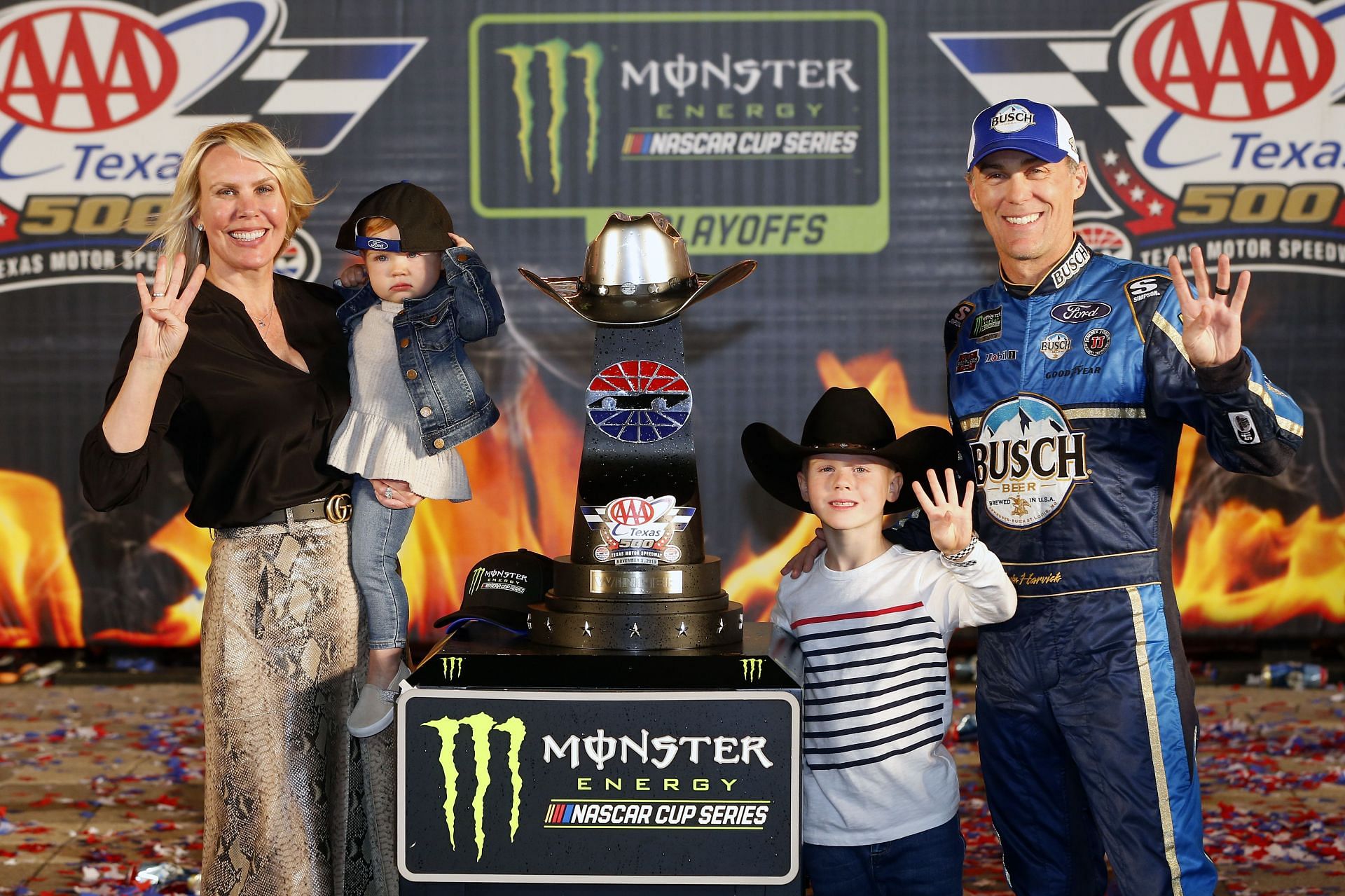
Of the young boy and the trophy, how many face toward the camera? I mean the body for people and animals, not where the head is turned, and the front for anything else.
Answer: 2

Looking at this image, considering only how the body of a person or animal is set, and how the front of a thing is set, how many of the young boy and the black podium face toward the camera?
2

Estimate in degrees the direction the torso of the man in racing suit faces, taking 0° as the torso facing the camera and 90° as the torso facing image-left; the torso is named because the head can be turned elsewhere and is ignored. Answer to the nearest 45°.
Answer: approximately 45°

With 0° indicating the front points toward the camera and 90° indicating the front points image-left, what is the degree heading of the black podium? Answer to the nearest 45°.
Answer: approximately 0°

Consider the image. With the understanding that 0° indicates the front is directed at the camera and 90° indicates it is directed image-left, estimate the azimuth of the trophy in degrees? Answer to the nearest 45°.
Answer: approximately 0°

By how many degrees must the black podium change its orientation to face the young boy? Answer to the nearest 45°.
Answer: approximately 135° to its left

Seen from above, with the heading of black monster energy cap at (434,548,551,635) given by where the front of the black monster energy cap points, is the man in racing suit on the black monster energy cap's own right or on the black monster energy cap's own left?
on the black monster energy cap's own left

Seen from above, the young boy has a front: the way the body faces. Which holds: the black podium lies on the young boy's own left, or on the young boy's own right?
on the young boy's own right
